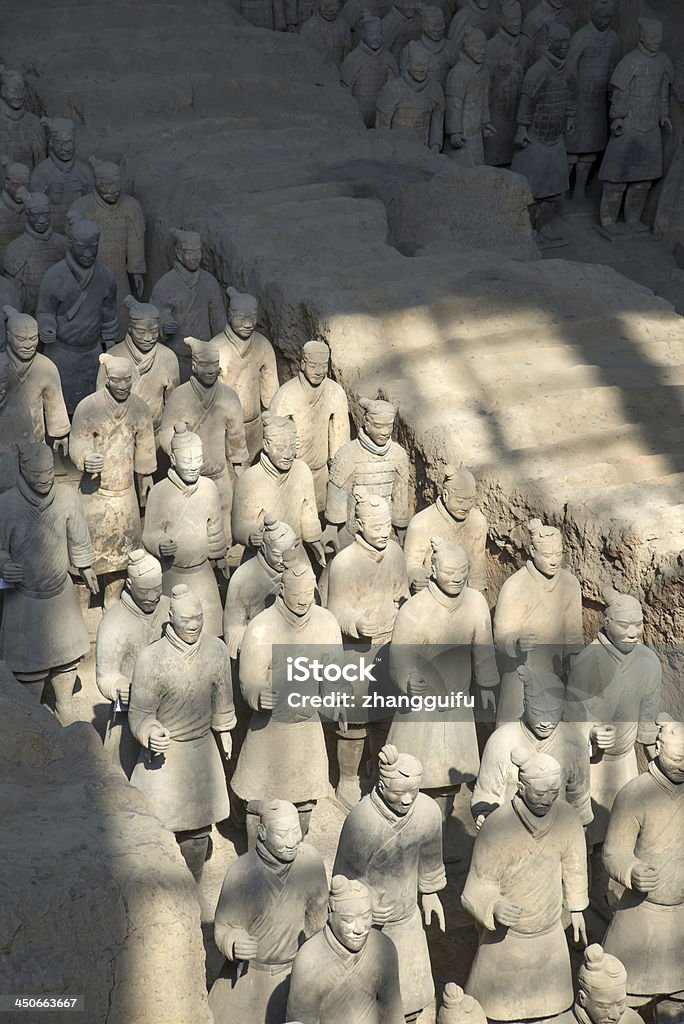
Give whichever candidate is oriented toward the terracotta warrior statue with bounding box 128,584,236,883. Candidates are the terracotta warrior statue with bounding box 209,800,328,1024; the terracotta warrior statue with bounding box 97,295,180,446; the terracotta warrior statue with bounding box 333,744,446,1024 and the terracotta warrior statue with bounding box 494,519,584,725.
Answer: the terracotta warrior statue with bounding box 97,295,180,446

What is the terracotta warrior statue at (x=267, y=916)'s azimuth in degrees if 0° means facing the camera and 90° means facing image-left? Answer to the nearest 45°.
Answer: approximately 315°

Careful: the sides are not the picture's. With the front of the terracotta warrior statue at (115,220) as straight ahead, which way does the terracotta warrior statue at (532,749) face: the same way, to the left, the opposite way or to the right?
the same way

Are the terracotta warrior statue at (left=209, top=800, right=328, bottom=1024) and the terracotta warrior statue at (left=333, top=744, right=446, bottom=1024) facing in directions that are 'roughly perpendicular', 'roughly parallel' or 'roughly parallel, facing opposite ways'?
roughly parallel

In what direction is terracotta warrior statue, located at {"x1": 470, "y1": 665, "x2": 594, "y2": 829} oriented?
toward the camera

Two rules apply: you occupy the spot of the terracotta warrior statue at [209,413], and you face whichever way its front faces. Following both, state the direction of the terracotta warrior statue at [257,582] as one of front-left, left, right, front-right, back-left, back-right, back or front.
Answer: front-right

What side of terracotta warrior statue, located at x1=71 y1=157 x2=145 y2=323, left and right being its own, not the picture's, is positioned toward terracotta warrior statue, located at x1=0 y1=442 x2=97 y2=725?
front

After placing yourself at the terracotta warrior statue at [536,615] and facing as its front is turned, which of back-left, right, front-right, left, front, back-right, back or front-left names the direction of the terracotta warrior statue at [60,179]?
back

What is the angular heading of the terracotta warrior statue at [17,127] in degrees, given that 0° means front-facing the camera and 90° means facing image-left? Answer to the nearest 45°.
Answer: approximately 315°

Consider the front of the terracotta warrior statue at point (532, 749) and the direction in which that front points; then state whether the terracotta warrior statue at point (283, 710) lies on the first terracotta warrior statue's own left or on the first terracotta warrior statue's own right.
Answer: on the first terracotta warrior statue's own right

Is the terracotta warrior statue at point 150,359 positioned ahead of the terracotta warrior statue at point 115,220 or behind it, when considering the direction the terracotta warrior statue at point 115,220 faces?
ahead

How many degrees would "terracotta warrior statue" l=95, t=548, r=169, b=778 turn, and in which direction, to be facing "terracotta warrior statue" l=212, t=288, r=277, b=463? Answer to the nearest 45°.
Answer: approximately 135° to its left

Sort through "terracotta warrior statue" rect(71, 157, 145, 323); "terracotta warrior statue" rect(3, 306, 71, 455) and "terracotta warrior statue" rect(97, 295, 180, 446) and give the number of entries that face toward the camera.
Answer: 3

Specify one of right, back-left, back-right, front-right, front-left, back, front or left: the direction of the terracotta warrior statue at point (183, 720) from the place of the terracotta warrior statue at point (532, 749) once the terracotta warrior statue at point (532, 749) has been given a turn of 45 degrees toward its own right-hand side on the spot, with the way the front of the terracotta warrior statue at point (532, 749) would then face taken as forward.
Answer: front-right

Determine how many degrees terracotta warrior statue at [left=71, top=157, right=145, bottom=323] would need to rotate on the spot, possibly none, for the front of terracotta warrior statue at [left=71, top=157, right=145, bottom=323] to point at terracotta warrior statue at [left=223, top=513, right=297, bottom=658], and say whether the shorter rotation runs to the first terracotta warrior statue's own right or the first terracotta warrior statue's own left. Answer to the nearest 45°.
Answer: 0° — it already faces it

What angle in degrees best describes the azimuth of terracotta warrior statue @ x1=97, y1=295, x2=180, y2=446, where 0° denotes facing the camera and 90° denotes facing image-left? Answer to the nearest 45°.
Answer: approximately 0°

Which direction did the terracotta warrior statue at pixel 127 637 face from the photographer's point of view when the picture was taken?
facing the viewer and to the right of the viewer
